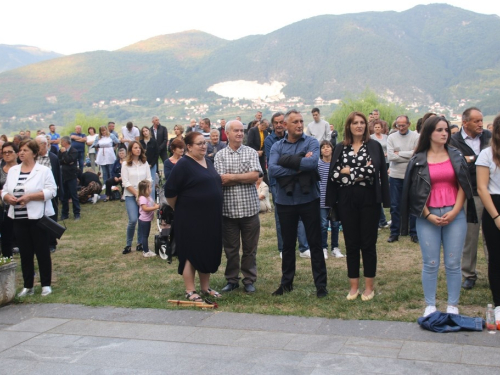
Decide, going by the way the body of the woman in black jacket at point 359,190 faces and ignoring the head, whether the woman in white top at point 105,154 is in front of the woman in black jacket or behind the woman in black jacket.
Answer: behind

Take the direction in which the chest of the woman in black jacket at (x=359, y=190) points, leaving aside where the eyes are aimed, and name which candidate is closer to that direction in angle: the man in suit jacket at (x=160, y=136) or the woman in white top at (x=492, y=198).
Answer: the woman in white top

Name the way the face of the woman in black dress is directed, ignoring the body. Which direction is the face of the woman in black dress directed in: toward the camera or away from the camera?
toward the camera

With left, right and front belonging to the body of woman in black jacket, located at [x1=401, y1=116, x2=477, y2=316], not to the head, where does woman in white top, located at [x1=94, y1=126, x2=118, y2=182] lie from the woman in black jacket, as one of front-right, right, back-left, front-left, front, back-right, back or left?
back-right

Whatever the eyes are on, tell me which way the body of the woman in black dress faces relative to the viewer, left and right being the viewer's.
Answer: facing the viewer and to the right of the viewer

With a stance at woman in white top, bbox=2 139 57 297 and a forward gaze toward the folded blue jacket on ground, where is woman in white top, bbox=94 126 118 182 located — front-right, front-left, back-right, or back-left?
back-left

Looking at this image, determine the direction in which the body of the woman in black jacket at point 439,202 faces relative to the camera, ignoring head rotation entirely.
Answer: toward the camera

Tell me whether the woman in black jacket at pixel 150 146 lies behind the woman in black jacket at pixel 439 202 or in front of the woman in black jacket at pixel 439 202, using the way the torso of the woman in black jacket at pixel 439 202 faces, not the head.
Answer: behind

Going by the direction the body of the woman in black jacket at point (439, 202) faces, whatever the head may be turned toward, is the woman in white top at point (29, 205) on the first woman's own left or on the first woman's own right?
on the first woman's own right

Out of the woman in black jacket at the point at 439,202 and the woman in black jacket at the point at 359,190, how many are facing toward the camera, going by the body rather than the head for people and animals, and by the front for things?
2

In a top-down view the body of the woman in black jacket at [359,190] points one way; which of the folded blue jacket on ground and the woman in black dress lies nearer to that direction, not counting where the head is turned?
the folded blue jacket on ground

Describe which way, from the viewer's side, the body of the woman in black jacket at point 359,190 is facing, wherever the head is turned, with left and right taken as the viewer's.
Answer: facing the viewer

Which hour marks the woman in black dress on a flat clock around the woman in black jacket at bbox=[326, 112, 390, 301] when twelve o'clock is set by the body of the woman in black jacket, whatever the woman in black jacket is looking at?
The woman in black dress is roughly at 3 o'clock from the woman in black jacket.

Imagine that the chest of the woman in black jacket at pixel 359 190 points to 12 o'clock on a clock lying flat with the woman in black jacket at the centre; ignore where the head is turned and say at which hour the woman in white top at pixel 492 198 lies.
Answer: The woman in white top is roughly at 10 o'clock from the woman in black jacket.
